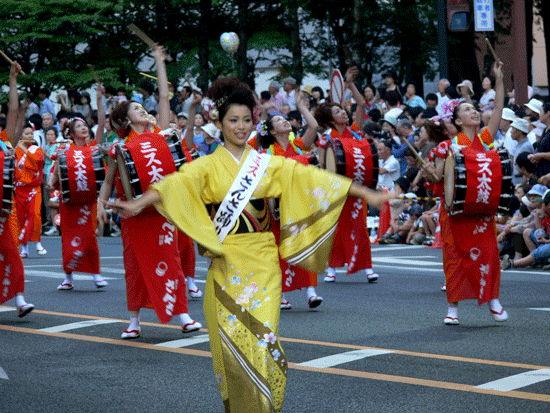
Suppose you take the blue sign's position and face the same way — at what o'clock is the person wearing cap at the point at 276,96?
The person wearing cap is roughly at 3 o'clock from the blue sign.

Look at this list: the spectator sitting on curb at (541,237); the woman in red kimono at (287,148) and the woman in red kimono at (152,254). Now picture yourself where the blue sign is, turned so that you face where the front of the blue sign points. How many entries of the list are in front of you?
3

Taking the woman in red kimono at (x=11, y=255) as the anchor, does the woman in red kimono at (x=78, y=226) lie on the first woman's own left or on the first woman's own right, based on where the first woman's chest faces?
on the first woman's own left

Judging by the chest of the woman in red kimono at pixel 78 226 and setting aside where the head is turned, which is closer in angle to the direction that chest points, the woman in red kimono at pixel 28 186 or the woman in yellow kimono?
the woman in yellow kimono

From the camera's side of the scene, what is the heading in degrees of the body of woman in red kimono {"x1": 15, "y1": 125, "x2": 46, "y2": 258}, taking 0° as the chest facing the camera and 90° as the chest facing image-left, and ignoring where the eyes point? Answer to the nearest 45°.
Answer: approximately 0°

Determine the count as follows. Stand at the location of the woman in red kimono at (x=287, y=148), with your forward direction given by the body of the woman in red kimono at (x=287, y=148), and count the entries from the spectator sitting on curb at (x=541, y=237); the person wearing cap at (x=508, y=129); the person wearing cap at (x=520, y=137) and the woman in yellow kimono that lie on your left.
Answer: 3

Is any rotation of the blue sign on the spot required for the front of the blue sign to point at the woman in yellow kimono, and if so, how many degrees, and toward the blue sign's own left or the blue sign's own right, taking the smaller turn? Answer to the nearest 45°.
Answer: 0° — it already faces them

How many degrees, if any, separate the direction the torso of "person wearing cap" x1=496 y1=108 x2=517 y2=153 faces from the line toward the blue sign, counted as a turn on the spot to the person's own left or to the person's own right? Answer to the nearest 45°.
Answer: approximately 135° to the person's own right

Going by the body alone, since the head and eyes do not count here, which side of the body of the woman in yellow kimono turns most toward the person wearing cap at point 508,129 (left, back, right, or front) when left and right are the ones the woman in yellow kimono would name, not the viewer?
back

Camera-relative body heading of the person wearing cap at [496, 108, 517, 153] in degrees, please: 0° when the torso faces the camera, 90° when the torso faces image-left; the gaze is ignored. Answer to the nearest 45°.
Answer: approximately 45°

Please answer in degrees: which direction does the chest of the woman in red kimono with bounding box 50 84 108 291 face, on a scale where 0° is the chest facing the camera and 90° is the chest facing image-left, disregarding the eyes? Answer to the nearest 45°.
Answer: approximately 0°

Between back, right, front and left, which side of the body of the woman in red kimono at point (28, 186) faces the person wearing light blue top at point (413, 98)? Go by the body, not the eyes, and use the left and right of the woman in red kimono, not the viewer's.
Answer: left

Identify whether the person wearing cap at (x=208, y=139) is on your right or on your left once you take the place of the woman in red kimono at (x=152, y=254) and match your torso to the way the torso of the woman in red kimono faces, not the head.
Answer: on your left
